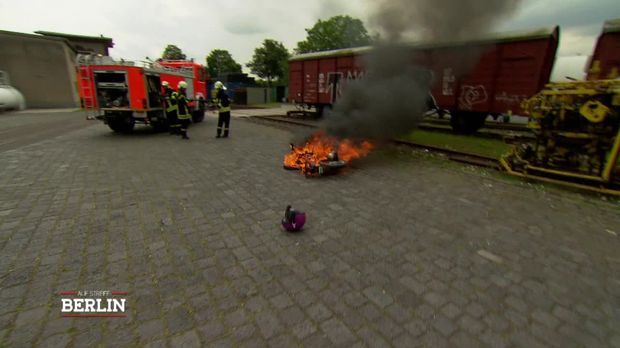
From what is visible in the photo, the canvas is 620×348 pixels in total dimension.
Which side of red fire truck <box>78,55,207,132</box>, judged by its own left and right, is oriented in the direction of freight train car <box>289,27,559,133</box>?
right

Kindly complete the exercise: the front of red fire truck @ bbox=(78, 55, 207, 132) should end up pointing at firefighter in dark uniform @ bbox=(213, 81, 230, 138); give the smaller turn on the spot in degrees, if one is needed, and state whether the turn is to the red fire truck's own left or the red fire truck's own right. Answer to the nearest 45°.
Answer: approximately 90° to the red fire truck's own right

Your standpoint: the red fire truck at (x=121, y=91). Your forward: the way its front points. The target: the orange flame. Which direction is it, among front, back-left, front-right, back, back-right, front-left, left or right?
right

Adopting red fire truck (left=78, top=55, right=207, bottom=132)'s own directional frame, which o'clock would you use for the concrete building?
The concrete building is roughly at 10 o'clock from the red fire truck.

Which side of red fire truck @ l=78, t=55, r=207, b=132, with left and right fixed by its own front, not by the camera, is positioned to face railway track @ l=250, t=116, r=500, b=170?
right

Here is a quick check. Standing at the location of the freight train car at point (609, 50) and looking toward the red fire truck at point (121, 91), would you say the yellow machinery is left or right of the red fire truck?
left

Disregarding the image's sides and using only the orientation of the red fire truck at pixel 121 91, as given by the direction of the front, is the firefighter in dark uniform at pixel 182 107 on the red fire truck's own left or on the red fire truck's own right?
on the red fire truck's own right

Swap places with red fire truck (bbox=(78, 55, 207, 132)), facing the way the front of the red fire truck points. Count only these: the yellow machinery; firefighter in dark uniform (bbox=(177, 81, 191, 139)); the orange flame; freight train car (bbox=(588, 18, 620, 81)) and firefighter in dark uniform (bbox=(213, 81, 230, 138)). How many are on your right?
5

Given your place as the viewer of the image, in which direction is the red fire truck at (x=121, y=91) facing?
facing away from the viewer and to the right of the viewer

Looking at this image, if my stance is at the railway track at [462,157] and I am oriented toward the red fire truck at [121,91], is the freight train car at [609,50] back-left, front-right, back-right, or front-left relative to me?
back-right

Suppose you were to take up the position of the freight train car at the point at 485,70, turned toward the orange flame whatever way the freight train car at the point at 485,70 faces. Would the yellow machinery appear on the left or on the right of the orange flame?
left

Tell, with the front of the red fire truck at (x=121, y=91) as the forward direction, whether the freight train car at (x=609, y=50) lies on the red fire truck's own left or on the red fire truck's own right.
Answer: on the red fire truck's own right
